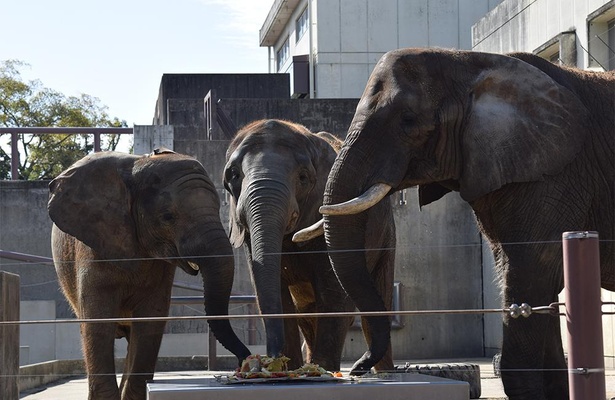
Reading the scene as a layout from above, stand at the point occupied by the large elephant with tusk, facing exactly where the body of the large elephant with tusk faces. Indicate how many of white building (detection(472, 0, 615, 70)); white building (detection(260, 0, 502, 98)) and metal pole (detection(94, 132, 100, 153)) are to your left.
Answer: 0

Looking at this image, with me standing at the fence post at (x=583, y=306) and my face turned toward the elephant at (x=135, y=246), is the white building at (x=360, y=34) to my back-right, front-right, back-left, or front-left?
front-right

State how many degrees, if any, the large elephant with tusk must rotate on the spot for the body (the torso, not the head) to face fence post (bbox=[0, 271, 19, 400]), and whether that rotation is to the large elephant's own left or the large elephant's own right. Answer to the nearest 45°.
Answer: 0° — it already faces it

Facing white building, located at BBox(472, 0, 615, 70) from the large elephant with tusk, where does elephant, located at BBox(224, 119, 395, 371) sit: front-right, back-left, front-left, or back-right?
front-left

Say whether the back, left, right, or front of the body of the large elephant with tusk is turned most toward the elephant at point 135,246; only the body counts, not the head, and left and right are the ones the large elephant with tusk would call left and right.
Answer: front

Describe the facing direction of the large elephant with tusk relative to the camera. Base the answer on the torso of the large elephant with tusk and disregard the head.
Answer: to the viewer's left

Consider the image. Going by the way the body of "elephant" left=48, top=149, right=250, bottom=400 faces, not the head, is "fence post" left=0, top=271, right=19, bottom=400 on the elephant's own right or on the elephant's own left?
on the elephant's own right

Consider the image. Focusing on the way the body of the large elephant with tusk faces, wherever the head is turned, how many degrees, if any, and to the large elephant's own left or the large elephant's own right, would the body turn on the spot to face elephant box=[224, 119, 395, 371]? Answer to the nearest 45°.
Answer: approximately 45° to the large elephant's own right

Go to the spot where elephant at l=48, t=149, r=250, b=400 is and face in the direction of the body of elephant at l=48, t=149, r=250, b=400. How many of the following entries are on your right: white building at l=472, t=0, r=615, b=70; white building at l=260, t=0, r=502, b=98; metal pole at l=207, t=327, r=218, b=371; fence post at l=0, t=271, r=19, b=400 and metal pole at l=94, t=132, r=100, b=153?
1

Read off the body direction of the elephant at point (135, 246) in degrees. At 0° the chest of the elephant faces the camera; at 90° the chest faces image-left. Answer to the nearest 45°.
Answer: approximately 315°

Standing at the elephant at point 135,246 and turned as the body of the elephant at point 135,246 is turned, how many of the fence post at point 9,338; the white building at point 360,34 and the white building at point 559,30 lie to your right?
1

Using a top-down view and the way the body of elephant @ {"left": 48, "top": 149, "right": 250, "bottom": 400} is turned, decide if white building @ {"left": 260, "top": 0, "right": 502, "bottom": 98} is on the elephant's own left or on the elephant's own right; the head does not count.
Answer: on the elephant's own left

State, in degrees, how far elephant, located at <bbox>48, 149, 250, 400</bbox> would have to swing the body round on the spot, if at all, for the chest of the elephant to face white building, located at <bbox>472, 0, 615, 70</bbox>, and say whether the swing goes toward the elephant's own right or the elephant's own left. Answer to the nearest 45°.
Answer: approximately 90° to the elephant's own left

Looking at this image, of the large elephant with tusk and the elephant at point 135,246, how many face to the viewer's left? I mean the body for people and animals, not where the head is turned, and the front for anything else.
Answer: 1
